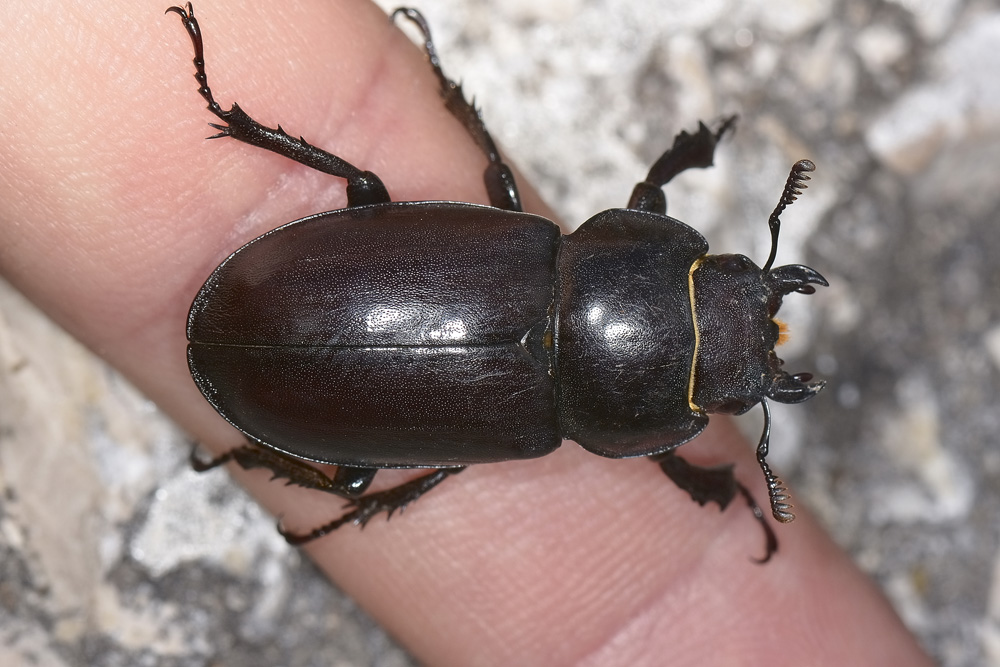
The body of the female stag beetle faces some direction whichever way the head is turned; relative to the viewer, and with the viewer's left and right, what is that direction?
facing to the right of the viewer
